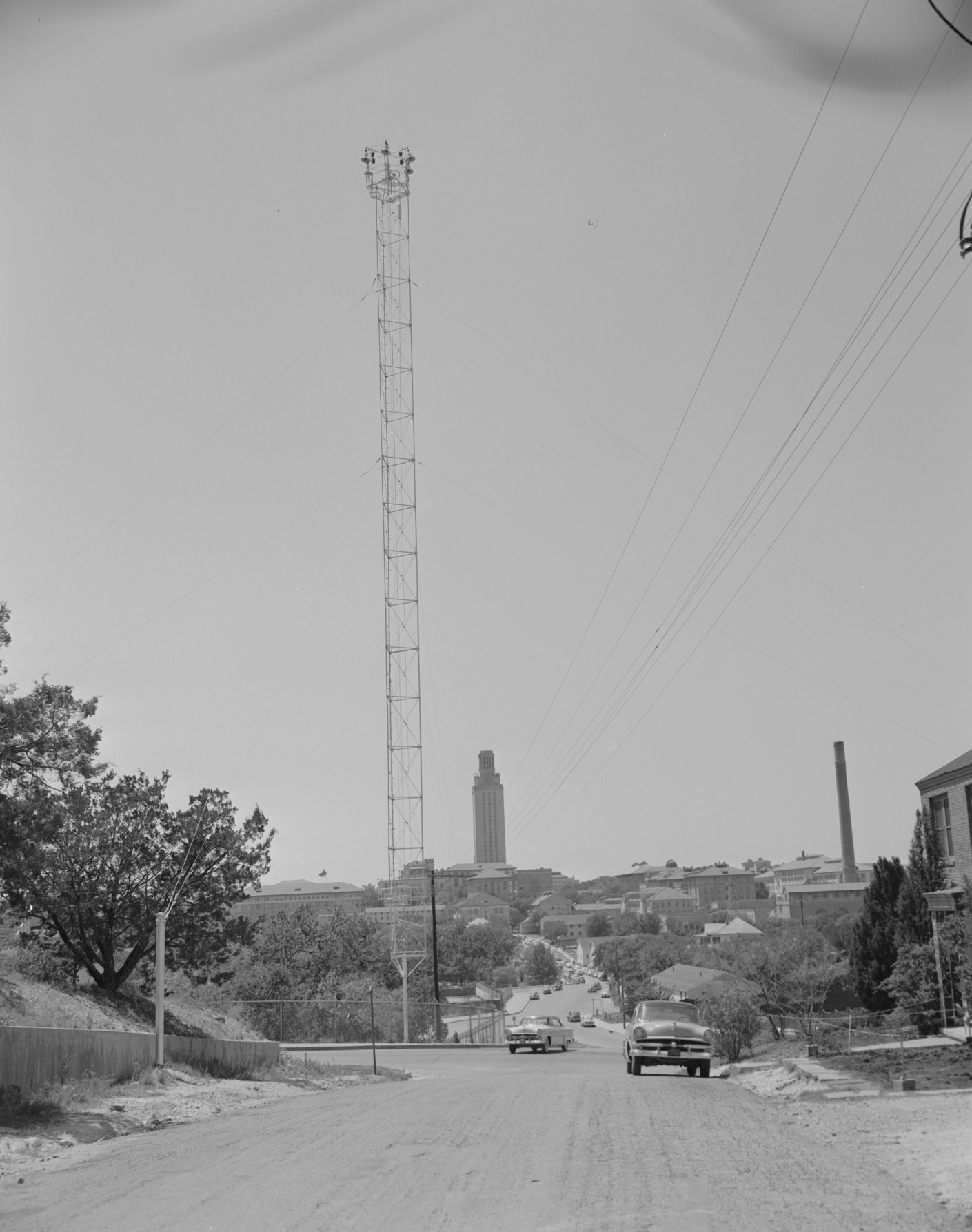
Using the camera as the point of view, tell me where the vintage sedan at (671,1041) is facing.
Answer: facing the viewer

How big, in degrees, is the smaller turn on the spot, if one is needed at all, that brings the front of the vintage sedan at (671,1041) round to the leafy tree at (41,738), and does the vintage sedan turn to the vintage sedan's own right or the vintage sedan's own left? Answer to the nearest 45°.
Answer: approximately 45° to the vintage sedan's own right

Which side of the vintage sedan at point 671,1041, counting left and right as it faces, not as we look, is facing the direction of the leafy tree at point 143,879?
right

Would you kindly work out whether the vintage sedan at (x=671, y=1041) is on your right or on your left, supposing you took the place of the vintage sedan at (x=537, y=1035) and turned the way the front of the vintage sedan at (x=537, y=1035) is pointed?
on your left

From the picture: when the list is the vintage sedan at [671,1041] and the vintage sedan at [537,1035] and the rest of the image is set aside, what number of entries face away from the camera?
0

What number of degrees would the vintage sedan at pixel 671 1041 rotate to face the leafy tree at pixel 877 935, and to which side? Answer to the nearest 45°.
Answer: approximately 180°

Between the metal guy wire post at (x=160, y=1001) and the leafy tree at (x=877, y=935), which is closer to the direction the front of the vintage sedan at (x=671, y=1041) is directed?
the metal guy wire post

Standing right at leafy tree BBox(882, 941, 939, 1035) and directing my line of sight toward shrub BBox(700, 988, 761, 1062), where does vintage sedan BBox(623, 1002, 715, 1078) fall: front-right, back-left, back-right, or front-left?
front-left

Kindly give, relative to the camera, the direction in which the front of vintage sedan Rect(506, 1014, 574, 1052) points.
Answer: facing the viewer and to the left of the viewer

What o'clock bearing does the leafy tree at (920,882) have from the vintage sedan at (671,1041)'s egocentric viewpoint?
The leafy tree is roughly at 7 o'clock from the vintage sedan.
